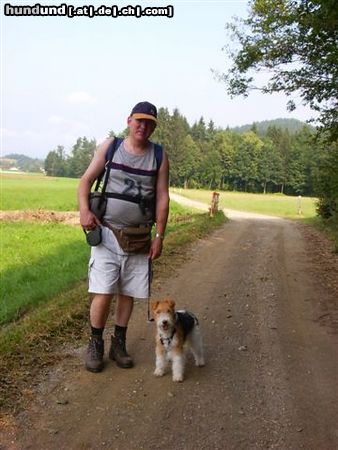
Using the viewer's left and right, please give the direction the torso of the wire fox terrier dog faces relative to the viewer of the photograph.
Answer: facing the viewer and to the left of the viewer

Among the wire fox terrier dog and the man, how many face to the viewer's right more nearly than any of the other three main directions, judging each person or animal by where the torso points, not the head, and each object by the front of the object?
0

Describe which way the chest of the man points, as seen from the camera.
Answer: toward the camera
